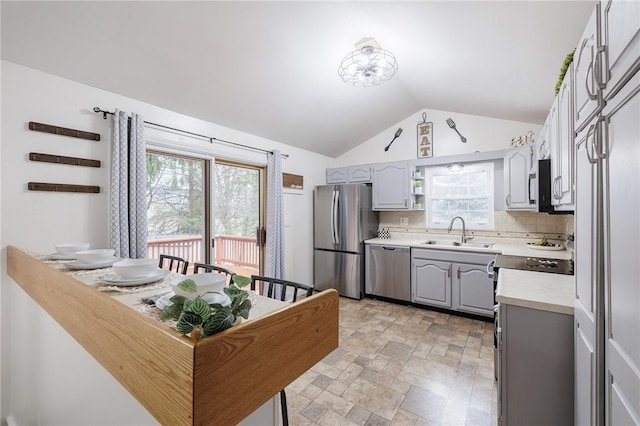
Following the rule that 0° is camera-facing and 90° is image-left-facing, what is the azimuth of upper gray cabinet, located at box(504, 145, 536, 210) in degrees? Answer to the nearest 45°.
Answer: approximately 45°

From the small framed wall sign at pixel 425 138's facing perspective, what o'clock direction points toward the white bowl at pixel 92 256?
The white bowl is roughly at 1 o'clock from the small framed wall sign.

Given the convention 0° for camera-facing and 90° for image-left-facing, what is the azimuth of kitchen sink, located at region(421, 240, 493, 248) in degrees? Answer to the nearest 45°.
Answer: approximately 0°

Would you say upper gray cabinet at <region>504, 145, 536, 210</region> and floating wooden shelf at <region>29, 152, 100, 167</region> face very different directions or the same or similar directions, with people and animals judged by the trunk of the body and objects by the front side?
very different directions

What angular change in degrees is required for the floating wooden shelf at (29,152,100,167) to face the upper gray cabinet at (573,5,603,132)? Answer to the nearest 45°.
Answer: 0° — it already faces it

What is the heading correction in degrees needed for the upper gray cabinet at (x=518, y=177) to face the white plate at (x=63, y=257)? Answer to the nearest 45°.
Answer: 0° — it already faces it

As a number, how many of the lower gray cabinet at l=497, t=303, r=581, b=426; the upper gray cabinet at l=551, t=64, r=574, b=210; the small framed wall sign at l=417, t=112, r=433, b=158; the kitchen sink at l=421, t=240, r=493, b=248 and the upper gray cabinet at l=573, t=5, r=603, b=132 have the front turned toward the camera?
2

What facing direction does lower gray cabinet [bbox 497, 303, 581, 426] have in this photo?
to the viewer's left

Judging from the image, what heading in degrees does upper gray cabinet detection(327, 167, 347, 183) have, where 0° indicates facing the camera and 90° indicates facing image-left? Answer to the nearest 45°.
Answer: approximately 0°
